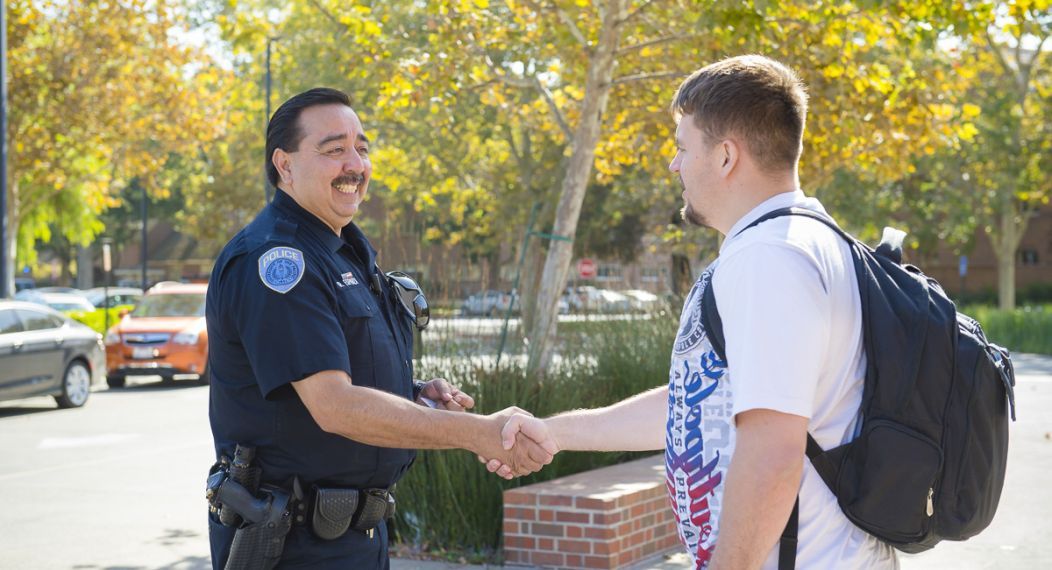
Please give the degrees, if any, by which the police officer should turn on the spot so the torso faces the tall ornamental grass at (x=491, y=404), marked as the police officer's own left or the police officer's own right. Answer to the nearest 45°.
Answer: approximately 135° to the police officer's own left

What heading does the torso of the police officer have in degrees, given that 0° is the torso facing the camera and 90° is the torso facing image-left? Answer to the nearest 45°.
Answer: approximately 315°

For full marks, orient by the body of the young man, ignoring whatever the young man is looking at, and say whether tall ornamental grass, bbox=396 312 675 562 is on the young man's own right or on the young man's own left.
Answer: on the young man's own right

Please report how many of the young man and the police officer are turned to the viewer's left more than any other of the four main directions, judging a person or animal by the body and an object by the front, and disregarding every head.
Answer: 1

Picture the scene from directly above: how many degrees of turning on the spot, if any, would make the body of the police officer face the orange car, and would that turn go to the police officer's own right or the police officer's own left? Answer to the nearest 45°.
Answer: approximately 135° to the police officer's own left

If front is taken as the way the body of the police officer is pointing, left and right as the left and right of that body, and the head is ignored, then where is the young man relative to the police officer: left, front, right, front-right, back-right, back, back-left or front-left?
front

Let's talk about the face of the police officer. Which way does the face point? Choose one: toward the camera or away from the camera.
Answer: toward the camera

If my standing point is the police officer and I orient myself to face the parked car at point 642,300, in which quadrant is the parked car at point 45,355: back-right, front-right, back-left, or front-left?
front-left

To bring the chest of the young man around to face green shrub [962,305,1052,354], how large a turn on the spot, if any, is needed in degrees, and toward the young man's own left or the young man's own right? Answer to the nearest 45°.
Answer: approximately 90° to the young man's own right

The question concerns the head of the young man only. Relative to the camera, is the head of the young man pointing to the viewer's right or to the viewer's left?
to the viewer's left

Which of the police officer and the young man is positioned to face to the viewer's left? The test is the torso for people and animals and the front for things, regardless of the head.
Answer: the young man

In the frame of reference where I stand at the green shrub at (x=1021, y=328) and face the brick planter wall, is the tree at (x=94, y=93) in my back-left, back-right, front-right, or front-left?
front-right

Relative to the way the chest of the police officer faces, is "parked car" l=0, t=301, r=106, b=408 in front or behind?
behind

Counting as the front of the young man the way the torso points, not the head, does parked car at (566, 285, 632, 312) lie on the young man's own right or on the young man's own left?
on the young man's own right

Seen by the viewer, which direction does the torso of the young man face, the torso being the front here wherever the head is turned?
to the viewer's left
